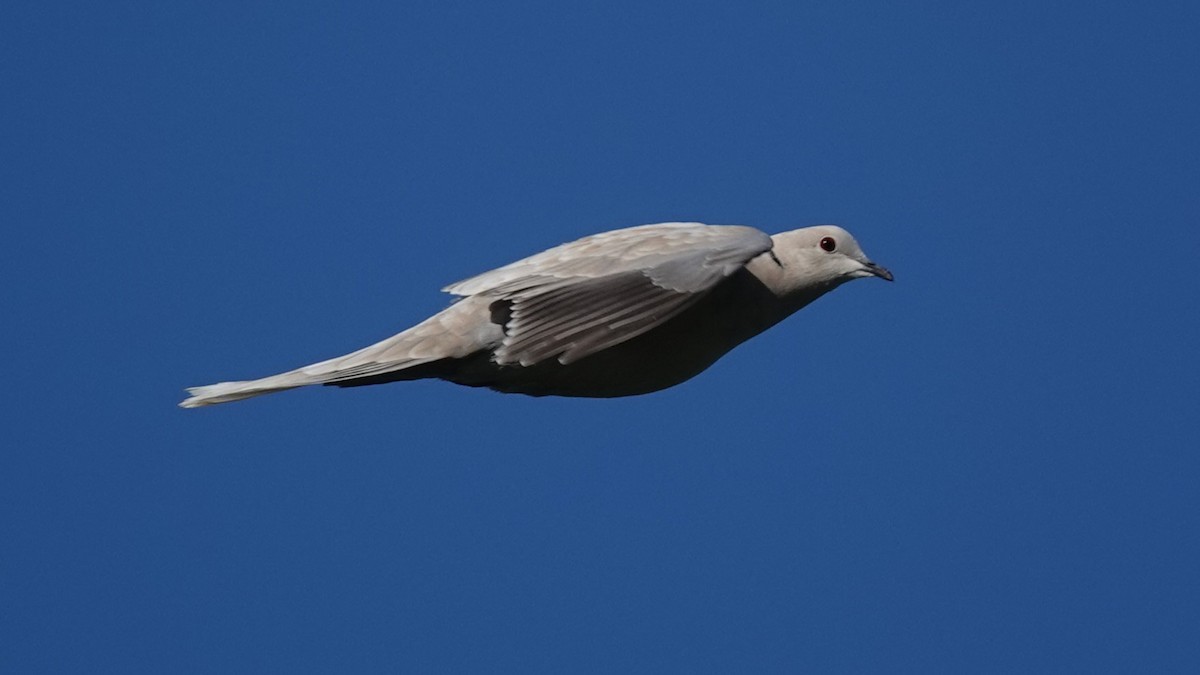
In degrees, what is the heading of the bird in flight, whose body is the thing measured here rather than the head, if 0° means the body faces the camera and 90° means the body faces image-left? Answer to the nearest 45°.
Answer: approximately 270°
